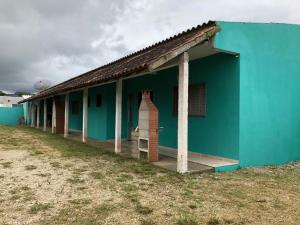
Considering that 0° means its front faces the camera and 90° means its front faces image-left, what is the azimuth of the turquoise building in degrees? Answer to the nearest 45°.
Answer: approximately 45°
